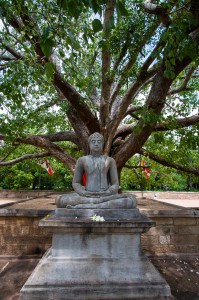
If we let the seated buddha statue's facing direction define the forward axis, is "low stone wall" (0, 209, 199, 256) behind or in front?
behind

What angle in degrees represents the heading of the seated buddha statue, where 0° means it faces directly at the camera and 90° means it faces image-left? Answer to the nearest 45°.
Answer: approximately 0°
